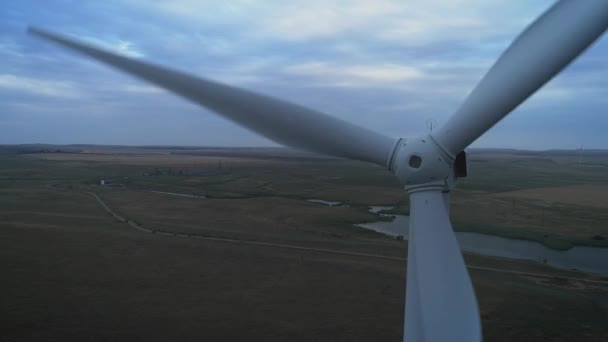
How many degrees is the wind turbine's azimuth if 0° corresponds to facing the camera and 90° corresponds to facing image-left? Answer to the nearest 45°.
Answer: approximately 0°

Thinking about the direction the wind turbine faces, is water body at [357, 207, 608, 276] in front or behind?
behind
